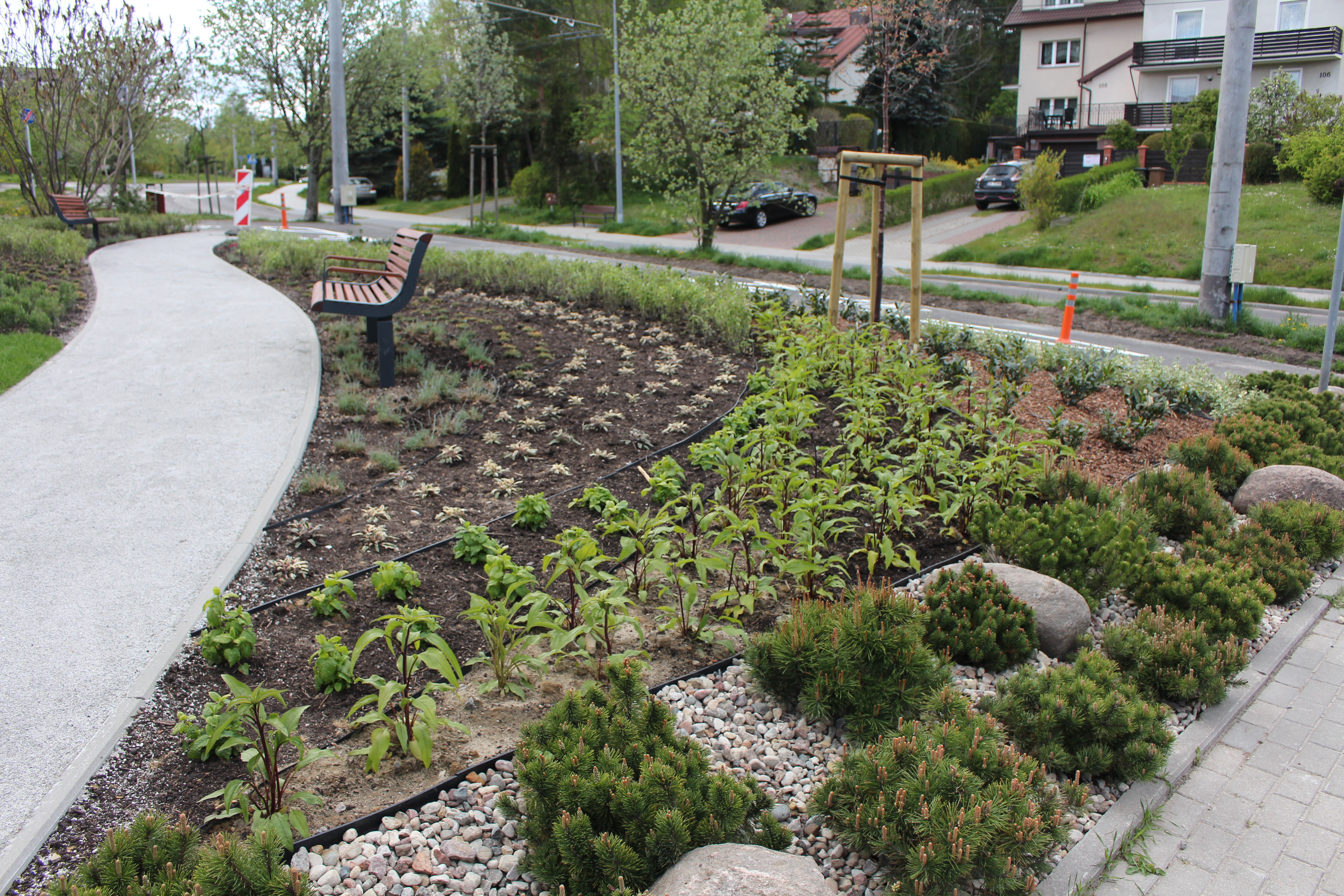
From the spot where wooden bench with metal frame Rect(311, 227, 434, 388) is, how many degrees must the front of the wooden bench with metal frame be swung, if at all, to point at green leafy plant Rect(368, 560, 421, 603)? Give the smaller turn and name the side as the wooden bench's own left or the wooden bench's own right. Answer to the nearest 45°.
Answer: approximately 90° to the wooden bench's own left

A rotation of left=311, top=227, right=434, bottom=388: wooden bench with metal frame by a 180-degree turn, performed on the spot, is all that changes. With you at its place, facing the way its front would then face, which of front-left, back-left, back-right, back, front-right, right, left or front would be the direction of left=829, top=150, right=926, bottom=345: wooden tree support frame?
front

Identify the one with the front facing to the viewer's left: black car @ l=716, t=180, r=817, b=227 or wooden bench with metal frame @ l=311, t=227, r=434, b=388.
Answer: the wooden bench with metal frame

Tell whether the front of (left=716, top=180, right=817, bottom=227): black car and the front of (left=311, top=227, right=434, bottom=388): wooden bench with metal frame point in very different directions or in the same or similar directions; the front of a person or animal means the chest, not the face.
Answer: very different directions

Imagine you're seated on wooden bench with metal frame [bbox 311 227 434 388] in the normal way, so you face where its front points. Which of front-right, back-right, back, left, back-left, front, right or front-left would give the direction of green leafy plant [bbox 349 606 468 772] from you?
left

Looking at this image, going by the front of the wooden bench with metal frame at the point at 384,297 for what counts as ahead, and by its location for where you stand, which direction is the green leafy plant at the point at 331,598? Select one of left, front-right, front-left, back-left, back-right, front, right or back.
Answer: left

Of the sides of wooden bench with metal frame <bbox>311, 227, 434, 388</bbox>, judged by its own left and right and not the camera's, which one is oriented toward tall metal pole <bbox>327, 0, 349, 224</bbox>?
right

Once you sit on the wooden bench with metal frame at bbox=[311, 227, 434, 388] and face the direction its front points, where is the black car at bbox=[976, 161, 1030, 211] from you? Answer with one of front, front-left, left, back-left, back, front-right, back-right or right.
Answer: back-right

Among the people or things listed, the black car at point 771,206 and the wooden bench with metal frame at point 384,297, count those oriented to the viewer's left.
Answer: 1

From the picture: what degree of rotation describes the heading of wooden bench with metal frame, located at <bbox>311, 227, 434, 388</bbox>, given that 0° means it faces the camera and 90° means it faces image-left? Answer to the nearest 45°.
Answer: approximately 90°

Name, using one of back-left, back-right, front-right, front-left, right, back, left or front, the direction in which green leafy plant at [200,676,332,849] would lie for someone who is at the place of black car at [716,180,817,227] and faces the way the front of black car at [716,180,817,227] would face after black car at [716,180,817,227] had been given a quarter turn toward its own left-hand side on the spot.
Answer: back-left

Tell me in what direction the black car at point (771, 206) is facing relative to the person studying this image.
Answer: facing away from the viewer and to the right of the viewer

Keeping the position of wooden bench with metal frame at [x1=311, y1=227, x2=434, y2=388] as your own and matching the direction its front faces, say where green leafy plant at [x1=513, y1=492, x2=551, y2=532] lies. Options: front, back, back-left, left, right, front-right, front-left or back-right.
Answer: left

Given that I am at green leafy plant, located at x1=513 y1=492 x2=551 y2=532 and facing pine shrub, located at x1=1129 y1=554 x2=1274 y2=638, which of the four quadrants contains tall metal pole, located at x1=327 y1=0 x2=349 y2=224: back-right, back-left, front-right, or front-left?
back-left
